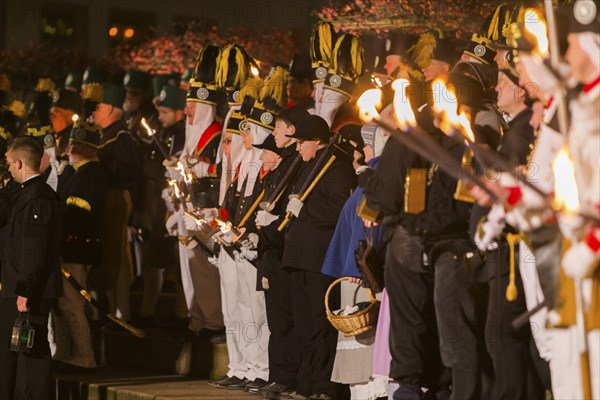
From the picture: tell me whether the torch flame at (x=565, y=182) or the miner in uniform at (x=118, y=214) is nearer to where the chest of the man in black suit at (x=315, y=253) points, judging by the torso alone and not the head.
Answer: the miner in uniform

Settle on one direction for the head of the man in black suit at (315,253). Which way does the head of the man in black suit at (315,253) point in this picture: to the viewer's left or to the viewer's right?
to the viewer's left

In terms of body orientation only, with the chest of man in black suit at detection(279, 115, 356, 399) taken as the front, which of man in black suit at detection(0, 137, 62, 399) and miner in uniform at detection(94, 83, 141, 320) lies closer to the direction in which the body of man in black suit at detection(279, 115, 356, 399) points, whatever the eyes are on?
the man in black suit

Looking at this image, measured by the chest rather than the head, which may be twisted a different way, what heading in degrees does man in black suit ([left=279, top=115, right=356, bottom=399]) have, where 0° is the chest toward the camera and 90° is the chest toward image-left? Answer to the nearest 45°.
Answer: approximately 90°

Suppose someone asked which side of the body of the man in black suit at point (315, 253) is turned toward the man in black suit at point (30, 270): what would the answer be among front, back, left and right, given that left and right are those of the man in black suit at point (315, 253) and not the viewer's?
front

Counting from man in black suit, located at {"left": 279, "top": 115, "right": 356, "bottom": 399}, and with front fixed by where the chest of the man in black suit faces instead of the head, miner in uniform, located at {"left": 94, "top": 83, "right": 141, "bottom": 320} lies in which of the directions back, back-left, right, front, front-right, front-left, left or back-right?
front-right

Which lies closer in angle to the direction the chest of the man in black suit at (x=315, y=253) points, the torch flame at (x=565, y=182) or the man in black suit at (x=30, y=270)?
the man in black suit

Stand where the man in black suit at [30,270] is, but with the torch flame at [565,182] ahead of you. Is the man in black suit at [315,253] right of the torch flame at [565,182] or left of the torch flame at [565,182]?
left

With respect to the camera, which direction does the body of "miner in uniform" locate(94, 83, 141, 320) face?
to the viewer's left

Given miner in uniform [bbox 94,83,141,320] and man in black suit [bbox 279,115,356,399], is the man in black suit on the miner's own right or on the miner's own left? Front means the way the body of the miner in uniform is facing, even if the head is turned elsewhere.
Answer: on the miner's own left
